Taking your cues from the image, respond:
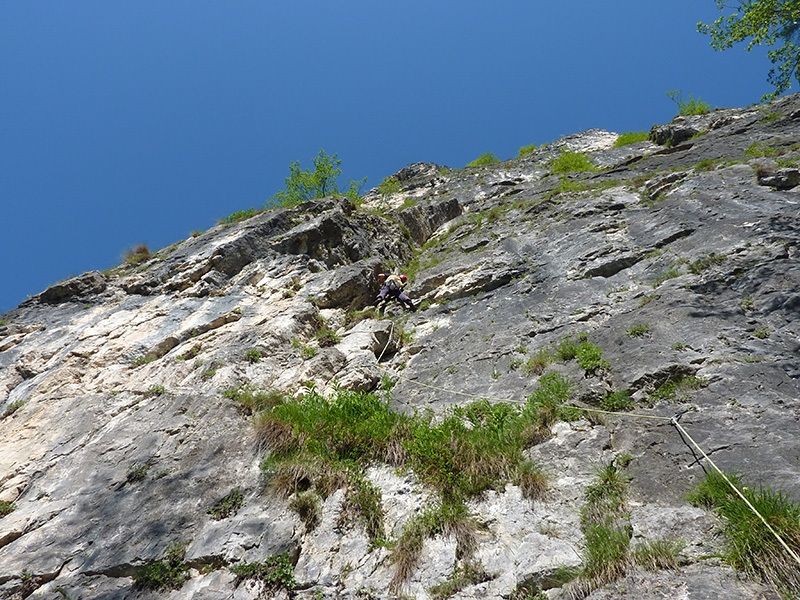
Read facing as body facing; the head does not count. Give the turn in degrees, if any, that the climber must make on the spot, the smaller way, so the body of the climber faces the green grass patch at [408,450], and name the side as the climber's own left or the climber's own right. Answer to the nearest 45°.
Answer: approximately 180°

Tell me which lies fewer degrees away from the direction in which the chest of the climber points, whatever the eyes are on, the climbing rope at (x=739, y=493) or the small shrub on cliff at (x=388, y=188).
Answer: the small shrub on cliff

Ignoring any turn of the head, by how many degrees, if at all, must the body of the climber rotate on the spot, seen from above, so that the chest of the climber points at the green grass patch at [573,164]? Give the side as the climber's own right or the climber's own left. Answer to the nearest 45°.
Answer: approximately 45° to the climber's own right

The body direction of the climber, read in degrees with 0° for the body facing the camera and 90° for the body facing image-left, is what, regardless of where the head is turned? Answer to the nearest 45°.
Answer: approximately 180°

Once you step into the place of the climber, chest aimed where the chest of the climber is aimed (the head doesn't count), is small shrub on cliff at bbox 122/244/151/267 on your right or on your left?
on your left

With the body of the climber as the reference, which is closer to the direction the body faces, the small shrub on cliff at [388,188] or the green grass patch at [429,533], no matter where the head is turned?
the small shrub on cliff

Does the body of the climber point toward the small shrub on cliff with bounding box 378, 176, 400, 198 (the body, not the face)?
yes

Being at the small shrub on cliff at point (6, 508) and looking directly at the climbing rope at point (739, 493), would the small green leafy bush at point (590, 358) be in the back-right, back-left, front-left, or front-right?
front-left

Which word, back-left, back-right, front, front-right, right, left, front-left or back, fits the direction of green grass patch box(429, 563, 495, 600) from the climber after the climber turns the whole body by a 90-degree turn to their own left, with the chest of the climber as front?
left

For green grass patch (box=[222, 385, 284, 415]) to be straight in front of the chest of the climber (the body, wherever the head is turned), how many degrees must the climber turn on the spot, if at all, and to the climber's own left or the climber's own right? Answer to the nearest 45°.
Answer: approximately 135° to the climber's own left

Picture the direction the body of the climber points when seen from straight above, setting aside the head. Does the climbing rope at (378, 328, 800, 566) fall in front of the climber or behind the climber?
behind

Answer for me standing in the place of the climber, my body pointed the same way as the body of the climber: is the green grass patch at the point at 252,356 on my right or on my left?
on my left

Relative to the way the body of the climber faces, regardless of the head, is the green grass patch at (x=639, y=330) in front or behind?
behind

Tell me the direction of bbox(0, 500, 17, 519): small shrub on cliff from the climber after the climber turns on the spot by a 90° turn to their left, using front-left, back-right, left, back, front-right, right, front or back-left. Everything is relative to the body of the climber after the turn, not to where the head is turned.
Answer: front-left
